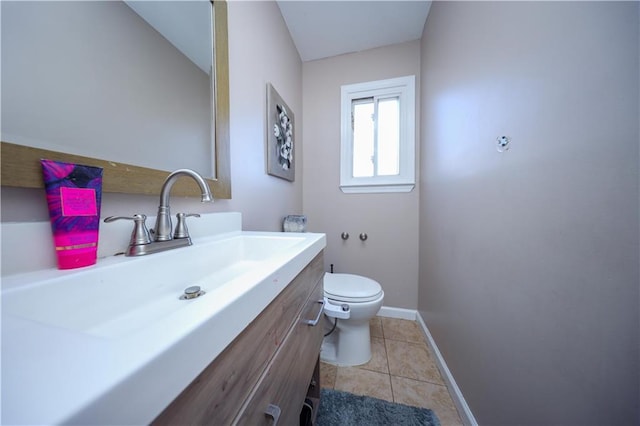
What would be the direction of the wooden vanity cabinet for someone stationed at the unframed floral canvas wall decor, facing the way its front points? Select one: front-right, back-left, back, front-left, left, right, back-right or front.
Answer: right

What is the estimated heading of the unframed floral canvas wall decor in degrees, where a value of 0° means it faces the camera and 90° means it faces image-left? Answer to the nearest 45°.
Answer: approximately 270°

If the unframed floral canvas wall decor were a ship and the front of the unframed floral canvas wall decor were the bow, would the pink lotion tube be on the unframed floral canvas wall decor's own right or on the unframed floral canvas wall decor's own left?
on the unframed floral canvas wall decor's own right

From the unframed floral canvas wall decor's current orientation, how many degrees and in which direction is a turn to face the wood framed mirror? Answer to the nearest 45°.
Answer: approximately 135° to its right

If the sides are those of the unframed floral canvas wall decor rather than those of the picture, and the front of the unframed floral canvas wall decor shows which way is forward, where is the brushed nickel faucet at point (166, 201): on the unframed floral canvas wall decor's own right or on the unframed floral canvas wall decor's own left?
on the unframed floral canvas wall decor's own right

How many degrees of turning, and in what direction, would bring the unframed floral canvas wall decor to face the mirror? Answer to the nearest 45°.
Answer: approximately 135° to its right
